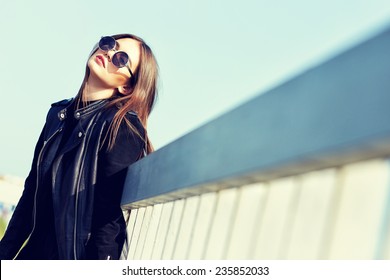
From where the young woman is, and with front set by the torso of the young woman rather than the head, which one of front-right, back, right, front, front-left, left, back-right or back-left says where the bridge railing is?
front-left

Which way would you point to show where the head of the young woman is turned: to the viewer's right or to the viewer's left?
to the viewer's left

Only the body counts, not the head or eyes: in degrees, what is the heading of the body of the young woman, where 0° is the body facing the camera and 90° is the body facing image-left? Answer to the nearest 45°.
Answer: approximately 45°
